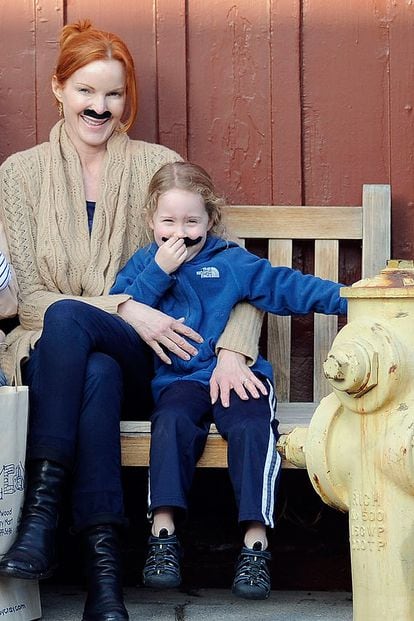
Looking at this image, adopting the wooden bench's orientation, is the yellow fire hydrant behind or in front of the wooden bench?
in front

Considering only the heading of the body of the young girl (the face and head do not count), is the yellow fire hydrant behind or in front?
in front

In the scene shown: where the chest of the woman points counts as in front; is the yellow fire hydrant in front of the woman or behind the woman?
in front

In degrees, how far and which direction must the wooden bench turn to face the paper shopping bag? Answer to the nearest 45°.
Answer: approximately 45° to its right

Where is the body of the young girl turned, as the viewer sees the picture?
toward the camera

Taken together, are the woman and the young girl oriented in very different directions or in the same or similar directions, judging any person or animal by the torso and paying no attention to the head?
same or similar directions

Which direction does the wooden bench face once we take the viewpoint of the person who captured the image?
facing the viewer

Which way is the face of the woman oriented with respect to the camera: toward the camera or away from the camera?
toward the camera

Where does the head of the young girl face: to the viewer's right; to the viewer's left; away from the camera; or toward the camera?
toward the camera
